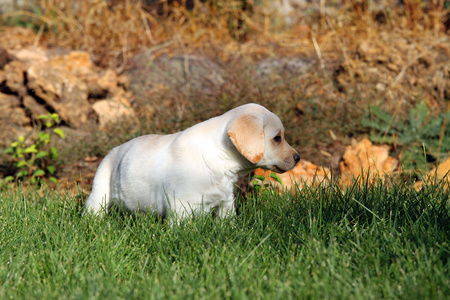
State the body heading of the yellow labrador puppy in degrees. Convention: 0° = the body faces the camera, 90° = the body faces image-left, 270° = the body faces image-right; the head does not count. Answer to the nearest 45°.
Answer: approximately 270°

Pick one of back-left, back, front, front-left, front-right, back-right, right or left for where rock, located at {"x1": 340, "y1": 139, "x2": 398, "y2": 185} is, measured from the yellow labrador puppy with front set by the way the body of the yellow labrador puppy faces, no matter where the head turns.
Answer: front-left

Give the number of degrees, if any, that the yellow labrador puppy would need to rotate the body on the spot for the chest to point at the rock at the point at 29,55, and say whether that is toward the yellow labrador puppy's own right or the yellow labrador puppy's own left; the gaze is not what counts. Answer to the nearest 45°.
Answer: approximately 135° to the yellow labrador puppy's own left

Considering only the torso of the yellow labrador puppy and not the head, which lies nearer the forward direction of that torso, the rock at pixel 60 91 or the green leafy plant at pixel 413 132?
the green leafy plant

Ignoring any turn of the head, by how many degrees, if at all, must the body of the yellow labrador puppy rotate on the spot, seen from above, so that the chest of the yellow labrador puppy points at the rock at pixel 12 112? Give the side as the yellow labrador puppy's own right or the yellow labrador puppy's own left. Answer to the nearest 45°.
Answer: approximately 135° to the yellow labrador puppy's own left

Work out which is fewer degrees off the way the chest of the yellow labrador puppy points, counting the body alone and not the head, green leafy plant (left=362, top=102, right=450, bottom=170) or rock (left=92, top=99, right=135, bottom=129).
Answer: the green leafy plant

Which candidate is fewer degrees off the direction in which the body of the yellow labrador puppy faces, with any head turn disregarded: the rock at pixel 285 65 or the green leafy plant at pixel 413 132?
the green leafy plant

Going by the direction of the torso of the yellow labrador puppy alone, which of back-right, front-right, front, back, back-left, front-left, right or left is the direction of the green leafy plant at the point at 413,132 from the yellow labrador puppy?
front-left

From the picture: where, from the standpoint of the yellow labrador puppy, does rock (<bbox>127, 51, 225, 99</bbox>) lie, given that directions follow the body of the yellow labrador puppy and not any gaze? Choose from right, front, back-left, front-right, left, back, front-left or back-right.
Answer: left

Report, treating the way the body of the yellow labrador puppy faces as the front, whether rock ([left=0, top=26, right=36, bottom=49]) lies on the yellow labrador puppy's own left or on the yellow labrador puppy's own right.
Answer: on the yellow labrador puppy's own left

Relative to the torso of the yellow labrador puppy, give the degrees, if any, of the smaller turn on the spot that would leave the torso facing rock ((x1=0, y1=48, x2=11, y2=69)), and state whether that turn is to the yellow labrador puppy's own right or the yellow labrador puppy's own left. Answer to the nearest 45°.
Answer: approximately 135° to the yellow labrador puppy's own left

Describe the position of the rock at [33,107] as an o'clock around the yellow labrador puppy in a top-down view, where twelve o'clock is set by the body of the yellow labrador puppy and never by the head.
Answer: The rock is roughly at 8 o'clock from the yellow labrador puppy.

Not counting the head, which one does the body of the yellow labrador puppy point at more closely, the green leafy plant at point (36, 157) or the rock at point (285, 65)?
the rock
